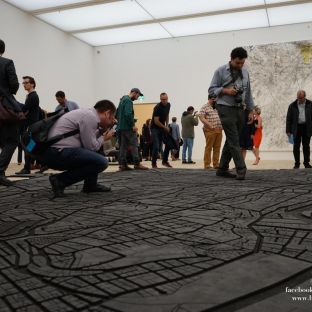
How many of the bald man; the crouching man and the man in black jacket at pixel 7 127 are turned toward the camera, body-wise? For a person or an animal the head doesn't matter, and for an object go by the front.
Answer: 1

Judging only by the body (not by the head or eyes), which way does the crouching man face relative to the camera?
to the viewer's right

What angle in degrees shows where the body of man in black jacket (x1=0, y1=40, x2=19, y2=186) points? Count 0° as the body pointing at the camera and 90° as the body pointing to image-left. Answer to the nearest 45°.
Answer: approximately 225°

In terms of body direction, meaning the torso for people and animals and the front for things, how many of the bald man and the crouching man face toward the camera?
1

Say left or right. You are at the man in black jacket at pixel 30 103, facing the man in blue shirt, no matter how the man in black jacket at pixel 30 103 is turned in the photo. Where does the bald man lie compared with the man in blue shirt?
left

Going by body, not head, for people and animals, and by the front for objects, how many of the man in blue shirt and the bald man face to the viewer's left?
0

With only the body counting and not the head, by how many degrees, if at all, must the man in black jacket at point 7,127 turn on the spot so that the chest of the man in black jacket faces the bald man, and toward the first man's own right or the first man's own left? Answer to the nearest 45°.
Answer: approximately 45° to the first man's own right
